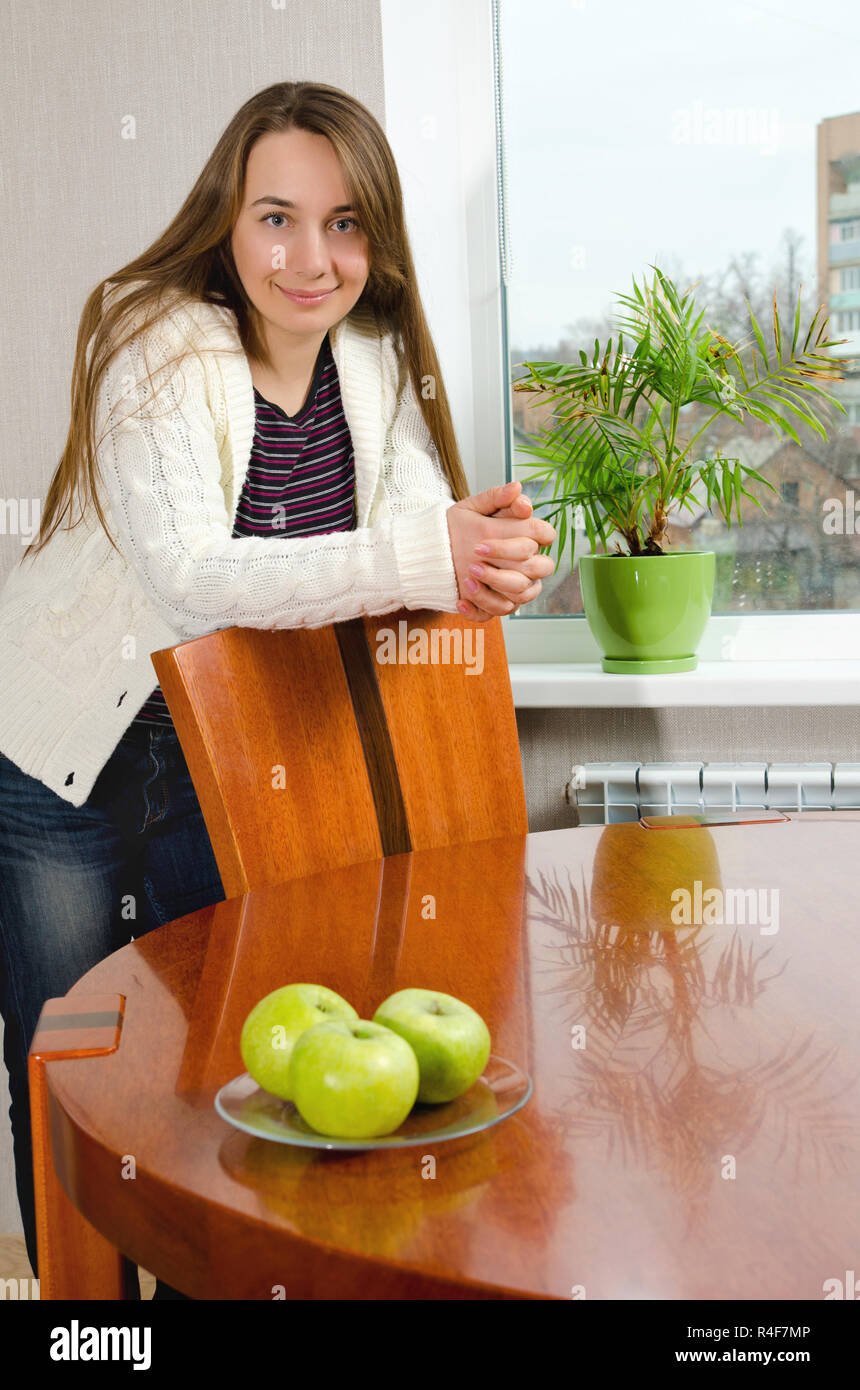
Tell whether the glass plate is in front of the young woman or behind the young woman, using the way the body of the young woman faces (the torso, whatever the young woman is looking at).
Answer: in front

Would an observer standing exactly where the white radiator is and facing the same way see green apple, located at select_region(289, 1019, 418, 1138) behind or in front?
in front

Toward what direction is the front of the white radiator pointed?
toward the camera

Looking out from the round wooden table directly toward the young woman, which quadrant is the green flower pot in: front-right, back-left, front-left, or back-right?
front-right

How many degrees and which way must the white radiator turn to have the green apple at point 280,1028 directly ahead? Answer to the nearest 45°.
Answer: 0° — it already faces it

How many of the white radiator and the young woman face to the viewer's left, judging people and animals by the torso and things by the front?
0

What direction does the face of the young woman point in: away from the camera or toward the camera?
toward the camera

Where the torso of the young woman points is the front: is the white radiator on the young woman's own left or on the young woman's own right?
on the young woman's own left

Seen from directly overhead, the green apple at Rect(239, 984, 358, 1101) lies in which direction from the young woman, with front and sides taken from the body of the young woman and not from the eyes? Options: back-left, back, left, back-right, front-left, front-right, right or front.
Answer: front-right

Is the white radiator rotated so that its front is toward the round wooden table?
yes

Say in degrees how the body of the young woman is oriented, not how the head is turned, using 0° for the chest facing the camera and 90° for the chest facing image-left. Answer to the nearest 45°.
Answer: approximately 315°

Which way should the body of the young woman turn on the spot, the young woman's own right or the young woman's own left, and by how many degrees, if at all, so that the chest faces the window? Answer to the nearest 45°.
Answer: approximately 90° to the young woman's own left

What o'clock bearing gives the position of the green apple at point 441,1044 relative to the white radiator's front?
The green apple is roughly at 12 o'clock from the white radiator.
